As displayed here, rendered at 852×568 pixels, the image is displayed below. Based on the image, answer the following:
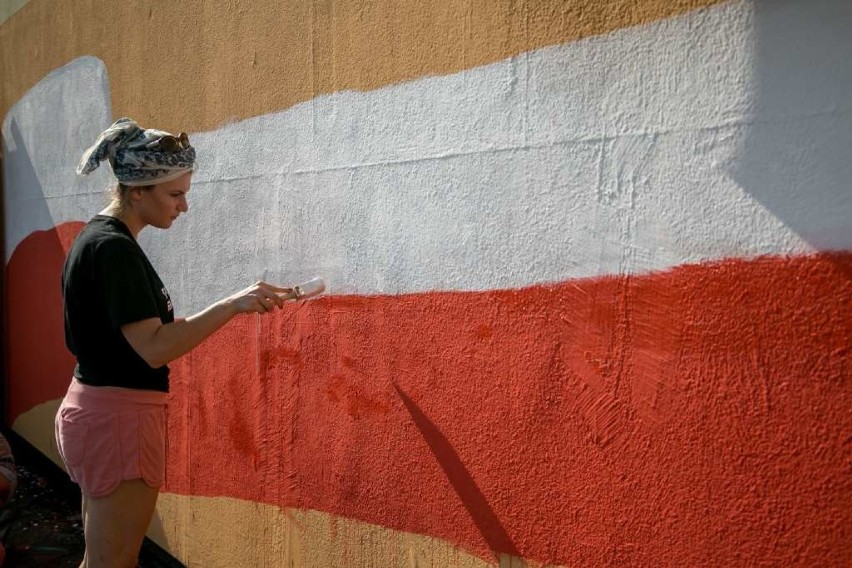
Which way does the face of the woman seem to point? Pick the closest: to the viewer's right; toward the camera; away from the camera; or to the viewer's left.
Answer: to the viewer's right

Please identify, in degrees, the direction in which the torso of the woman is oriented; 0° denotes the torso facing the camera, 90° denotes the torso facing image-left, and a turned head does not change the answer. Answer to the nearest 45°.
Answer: approximately 270°
